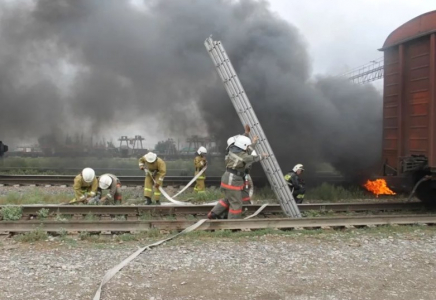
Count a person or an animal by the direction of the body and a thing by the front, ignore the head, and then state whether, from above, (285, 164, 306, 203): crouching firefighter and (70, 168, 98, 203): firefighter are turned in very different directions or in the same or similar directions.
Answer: same or similar directions

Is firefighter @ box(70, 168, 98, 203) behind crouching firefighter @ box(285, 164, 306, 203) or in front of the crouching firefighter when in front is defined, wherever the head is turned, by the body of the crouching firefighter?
behind

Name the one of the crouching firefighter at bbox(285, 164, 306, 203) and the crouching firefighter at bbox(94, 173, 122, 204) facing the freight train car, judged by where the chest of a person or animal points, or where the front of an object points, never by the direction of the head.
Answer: the crouching firefighter at bbox(285, 164, 306, 203)

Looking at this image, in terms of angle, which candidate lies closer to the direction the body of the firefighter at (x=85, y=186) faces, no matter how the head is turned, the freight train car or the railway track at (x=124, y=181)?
the freight train car

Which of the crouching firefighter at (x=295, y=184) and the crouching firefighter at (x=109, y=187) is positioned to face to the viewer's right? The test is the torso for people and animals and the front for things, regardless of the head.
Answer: the crouching firefighter at (x=295, y=184)

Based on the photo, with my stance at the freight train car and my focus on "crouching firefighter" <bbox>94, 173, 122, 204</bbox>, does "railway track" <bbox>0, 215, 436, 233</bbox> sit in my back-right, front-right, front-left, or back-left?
front-left

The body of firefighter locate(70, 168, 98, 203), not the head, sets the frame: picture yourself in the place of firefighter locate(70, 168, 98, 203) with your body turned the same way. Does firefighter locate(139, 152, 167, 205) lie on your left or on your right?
on your left

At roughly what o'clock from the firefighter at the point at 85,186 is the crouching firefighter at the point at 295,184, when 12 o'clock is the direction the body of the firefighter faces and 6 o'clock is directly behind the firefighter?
The crouching firefighter is roughly at 11 o'clock from the firefighter.

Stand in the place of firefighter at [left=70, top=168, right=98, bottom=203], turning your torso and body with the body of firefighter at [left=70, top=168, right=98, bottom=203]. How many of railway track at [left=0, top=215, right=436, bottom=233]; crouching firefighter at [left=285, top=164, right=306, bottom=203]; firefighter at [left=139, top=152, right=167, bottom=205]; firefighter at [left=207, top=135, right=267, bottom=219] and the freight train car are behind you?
0

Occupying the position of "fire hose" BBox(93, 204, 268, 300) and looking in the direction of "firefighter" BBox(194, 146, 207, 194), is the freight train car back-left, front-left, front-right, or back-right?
front-right

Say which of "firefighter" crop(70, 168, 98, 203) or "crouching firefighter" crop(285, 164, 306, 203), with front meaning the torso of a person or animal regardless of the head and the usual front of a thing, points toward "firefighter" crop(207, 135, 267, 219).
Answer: "firefighter" crop(70, 168, 98, 203)

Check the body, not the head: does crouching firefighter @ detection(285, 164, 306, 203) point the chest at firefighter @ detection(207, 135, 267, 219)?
no

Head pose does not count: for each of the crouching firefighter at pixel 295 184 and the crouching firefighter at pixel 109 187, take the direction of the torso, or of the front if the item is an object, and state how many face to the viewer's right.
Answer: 1

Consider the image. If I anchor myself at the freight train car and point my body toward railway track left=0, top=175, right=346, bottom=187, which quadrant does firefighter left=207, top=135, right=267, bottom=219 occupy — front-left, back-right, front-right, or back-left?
front-left

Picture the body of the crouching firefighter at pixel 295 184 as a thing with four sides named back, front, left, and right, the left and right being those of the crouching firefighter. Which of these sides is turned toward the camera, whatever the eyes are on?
right

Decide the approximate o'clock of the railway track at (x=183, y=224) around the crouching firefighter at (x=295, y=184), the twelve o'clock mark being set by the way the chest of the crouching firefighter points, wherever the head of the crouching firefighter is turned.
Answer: The railway track is roughly at 4 o'clock from the crouching firefighter.
